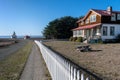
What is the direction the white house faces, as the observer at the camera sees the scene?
facing the viewer and to the left of the viewer
